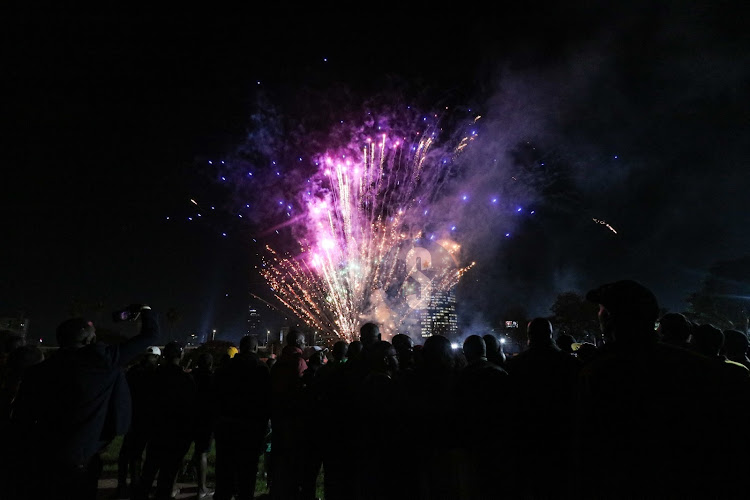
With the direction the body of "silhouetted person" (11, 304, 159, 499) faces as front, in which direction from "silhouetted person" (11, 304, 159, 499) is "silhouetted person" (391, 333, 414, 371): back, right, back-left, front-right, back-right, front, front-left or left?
front-right

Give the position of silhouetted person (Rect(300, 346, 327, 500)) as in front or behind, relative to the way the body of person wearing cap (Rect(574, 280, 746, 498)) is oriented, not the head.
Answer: in front

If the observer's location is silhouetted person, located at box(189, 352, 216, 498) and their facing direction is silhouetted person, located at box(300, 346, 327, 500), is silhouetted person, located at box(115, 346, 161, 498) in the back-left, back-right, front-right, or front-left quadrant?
back-right

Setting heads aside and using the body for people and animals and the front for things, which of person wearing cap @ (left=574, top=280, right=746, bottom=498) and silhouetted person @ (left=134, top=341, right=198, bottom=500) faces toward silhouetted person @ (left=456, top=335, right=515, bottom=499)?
the person wearing cap

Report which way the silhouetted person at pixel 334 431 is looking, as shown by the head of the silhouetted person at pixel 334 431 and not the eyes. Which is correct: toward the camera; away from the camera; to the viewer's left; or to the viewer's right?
away from the camera

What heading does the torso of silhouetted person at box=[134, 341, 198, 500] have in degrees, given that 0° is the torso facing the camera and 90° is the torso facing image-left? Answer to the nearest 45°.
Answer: approximately 180°

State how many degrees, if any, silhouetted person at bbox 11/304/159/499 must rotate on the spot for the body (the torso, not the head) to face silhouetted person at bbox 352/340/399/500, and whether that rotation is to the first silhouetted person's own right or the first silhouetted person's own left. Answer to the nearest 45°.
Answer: approximately 45° to the first silhouetted person's own right

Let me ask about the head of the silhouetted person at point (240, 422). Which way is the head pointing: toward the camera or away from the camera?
away from the camera

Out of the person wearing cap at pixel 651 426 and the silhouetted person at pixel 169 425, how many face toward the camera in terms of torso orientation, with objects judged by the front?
0

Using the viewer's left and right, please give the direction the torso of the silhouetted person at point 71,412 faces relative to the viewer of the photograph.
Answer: facing away from the viewer and to the right of the viewer

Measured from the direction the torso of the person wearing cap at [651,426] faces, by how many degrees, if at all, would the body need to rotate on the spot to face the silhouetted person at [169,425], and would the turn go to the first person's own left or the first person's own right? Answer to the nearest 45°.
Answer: approximately 45° to the first person's own left

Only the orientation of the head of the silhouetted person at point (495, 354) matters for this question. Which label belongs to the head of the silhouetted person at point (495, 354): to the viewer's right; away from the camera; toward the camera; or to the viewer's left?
away from the camera

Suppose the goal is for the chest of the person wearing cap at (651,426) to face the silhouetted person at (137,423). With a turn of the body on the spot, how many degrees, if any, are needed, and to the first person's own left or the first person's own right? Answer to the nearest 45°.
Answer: approximately 45° to the first person's own left

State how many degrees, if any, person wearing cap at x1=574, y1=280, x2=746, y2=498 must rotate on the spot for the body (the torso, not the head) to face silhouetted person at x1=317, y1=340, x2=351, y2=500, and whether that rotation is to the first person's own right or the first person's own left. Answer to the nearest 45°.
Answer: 0° — they already face them

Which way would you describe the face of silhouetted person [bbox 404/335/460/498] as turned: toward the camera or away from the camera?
away from the camera
